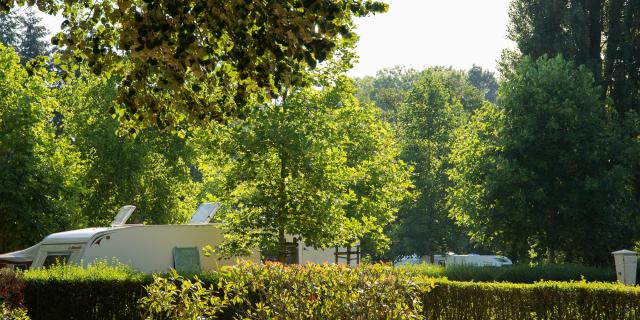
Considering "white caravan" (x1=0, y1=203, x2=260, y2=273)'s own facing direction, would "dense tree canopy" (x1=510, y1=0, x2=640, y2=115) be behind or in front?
behind

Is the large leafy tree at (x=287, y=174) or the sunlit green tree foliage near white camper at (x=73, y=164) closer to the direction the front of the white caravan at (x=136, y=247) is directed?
the sunlit green tree foliage near white camper

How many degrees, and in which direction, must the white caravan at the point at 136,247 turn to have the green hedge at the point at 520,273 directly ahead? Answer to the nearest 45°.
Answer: approximately 180°

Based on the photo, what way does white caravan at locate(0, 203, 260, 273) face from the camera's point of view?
to the viewer's left

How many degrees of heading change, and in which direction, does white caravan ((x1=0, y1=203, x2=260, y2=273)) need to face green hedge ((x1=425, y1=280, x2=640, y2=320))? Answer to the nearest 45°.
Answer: approximately 135° to its left

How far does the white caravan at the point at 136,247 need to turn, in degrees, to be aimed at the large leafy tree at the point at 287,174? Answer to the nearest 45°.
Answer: approximately 180°

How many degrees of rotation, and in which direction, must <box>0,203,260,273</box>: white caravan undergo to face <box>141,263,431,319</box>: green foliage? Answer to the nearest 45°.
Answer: approximately 90° to its left

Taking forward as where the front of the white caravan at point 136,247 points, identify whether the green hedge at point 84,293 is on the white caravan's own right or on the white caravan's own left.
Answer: on the white caravan's own left

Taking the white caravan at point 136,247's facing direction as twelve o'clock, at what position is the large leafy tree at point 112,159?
The large leafy tree is roughly at 3 o'clock from the white caravan.

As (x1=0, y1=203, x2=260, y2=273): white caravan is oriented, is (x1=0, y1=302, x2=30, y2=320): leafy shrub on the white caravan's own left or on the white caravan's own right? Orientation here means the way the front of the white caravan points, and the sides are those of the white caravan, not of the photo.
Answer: on the white caravan's own left
